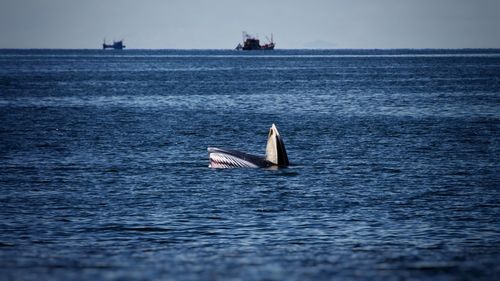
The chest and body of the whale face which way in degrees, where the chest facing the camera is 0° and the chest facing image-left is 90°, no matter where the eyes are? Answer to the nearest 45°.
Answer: approximately 90°
